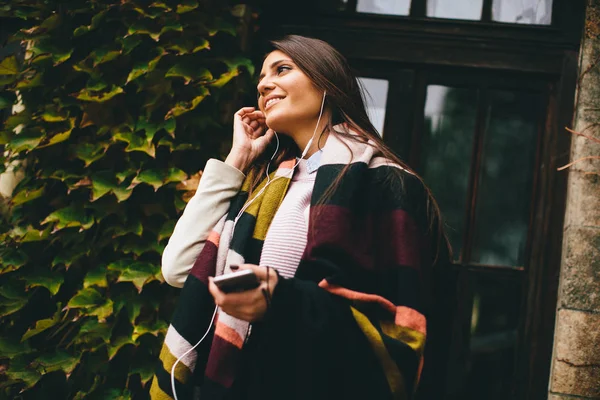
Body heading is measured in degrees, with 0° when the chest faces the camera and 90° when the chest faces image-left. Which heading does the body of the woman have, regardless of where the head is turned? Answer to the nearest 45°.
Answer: approximately 45°

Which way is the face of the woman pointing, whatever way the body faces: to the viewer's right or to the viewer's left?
to the viewer's left
